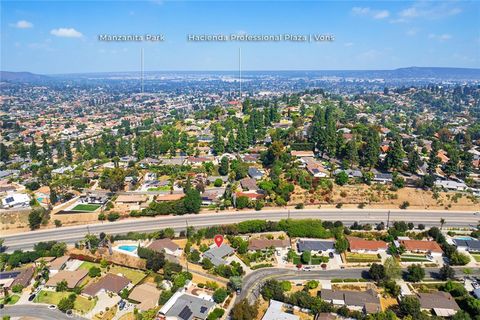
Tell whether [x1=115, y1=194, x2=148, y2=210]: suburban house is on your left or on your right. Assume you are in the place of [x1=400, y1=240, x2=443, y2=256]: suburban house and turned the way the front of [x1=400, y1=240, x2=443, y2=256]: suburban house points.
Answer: on your right

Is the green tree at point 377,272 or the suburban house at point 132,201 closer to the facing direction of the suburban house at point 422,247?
the green tree

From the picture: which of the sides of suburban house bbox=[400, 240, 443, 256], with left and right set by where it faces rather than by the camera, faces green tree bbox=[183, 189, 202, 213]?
right

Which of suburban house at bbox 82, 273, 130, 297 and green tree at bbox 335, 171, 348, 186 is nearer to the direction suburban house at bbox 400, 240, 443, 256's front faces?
the suburban house

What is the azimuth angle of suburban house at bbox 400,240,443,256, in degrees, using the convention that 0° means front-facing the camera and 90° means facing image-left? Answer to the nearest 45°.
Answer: approximately 0°

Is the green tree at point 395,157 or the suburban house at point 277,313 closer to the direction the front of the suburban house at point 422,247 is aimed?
the suburban house

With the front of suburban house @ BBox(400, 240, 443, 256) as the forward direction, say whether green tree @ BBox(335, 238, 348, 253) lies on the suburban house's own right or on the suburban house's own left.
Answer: on the suburban house's own right

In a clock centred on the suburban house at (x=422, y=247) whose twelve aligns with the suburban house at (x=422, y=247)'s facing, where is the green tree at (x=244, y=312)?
The green tree is roughly at 1 o'clock from the suburban house.

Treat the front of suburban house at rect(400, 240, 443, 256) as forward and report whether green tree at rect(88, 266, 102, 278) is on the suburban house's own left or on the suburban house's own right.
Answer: on the suburban house's own right

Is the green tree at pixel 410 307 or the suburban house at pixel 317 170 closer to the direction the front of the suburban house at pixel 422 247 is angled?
the green tree

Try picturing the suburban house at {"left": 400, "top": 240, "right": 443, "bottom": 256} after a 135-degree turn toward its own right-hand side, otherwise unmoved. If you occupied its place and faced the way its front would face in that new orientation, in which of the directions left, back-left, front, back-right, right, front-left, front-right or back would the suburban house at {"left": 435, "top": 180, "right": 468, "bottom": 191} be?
front-right
